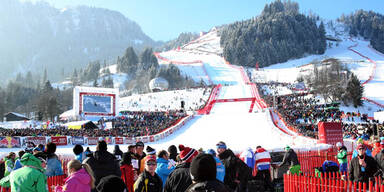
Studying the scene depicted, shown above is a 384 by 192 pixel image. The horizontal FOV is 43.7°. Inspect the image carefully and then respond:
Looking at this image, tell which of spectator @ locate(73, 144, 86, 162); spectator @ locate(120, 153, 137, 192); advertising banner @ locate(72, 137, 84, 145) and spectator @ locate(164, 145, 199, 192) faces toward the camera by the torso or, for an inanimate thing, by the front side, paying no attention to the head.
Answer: the advertising banner

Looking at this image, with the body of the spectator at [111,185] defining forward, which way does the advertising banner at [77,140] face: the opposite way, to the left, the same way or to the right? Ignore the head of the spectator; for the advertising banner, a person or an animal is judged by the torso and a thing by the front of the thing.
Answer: the opposite way

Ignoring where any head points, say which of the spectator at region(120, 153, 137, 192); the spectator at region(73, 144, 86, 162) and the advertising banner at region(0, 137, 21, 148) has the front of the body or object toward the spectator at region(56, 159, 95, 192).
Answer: the advertising banner

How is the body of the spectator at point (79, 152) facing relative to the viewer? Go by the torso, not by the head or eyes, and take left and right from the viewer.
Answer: facing away from the viewer

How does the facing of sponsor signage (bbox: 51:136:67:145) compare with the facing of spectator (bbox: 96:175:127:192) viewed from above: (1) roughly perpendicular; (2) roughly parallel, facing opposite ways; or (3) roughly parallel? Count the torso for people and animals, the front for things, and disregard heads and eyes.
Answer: roughly parallel, facing opposite ways

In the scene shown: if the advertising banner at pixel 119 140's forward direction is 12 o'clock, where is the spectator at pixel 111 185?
The spectator is roughly at 12 o'clock from the advertising banner.

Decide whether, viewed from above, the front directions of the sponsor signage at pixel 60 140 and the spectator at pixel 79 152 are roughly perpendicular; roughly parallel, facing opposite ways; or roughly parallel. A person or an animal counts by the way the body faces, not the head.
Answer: roughly parallel, facing opposite ways

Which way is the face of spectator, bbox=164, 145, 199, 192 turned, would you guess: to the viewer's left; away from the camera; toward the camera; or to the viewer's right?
away from the camera

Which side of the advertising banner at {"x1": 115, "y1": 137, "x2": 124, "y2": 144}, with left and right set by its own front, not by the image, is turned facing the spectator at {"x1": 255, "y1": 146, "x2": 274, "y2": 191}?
front

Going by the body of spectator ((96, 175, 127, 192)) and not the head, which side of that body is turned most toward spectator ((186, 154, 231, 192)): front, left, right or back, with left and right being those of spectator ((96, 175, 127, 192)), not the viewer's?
right

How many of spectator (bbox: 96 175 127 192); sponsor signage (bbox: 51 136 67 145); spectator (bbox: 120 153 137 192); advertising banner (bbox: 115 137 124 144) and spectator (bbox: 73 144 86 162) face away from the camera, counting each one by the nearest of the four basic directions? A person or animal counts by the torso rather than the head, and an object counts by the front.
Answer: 3

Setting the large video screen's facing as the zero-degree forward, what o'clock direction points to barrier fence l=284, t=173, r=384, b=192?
The barrier fence is roughly at 12 o'clock from the large video screen.

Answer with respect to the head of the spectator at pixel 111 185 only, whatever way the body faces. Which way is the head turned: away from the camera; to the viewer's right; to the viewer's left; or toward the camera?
away from the camera

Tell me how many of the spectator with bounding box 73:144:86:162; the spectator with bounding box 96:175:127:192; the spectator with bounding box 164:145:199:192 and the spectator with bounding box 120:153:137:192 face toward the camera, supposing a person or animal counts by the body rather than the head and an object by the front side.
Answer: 0

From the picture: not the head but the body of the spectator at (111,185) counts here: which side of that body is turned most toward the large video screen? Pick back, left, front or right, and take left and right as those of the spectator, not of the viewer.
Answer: front

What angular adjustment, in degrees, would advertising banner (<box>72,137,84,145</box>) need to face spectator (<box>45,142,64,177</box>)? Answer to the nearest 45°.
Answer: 0° — it already faces them
